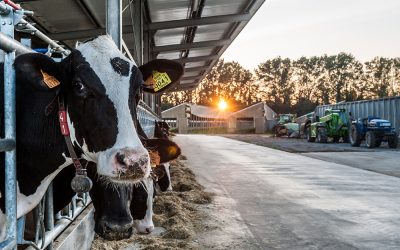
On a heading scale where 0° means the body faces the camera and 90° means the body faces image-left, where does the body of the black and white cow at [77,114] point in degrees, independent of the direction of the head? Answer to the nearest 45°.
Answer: approximately 315°

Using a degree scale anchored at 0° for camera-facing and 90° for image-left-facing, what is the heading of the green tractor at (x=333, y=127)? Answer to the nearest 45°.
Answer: approximately 45°

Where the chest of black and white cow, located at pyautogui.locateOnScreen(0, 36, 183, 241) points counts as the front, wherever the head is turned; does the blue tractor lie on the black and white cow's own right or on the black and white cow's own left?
on the black and white cow's own left

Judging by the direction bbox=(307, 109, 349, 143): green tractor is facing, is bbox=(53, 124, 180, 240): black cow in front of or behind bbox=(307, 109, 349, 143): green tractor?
in front

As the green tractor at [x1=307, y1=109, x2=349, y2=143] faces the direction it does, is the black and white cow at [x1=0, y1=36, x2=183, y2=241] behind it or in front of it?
in front
